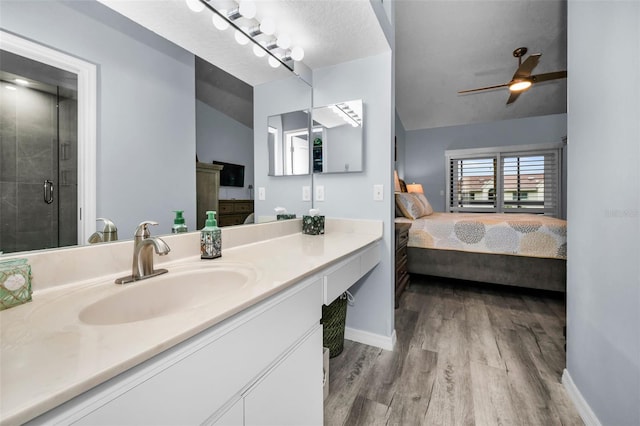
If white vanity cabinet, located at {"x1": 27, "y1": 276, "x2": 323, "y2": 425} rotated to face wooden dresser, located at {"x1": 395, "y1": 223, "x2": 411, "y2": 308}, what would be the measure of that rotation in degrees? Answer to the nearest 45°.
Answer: approximately 90° to its left

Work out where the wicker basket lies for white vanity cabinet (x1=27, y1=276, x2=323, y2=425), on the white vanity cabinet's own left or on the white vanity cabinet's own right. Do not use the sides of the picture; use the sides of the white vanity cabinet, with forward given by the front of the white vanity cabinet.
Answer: on the white vanity cabinet's own left

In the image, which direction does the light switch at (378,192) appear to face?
toward the camera

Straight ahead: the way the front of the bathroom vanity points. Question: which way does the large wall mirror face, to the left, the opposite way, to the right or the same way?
the same way

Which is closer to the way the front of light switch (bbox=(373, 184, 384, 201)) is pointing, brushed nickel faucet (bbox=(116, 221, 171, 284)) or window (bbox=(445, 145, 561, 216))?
the brushed nickel faucet

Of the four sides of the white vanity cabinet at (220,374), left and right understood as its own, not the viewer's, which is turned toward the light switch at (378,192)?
left

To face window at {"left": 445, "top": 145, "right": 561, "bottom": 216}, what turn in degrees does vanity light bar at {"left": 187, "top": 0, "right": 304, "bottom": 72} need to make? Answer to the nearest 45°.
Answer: approximately 90° to its left

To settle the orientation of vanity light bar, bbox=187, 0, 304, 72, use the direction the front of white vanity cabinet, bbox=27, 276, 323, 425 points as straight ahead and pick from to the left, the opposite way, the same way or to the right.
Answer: the same way

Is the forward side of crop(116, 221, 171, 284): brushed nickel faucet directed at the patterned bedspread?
no

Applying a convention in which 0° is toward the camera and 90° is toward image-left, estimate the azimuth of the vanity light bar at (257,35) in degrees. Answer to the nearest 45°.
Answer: approximately 315°

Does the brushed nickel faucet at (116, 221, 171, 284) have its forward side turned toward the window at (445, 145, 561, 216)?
no

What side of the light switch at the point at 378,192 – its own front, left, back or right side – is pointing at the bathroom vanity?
front

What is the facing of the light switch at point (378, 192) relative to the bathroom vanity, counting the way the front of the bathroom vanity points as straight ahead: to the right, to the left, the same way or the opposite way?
to the right

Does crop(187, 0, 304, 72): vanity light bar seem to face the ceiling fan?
no

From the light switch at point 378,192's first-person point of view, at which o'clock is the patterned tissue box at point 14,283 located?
The patterned tissue box is roughly at 1 o'clock from the light switch.
